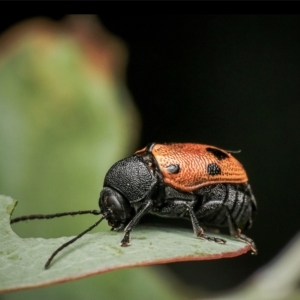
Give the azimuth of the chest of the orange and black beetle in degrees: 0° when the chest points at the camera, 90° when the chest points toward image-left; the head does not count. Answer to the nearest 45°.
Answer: approximately 90°
